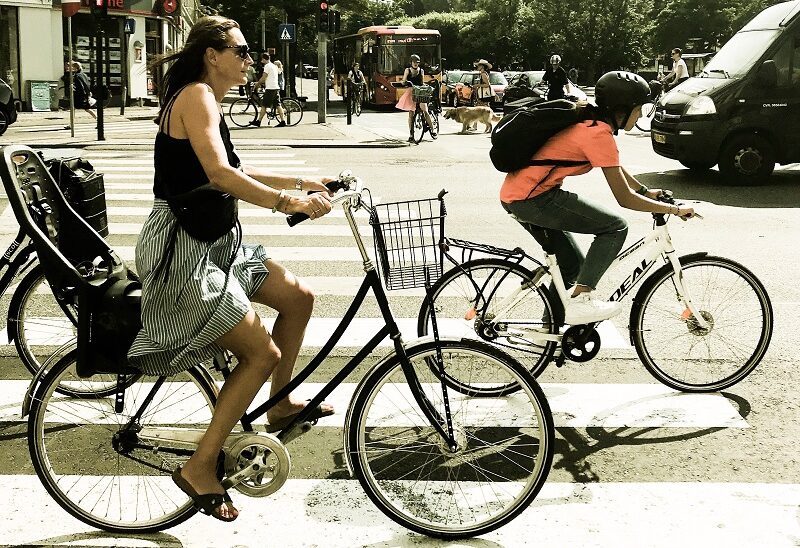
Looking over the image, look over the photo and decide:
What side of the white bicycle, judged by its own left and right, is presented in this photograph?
right

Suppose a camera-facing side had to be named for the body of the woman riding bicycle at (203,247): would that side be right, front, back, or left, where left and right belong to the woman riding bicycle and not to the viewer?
right

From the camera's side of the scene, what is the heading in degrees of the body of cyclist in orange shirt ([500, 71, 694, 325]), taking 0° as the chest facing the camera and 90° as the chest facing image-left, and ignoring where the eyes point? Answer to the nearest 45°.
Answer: approximately 270°

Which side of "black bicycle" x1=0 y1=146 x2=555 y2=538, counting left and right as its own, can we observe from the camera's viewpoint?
right

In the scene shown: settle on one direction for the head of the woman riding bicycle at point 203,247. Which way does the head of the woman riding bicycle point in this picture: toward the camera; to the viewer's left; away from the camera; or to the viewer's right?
to the viewer's right

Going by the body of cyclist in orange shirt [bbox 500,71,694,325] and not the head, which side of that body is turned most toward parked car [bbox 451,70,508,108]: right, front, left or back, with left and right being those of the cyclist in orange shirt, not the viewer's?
left

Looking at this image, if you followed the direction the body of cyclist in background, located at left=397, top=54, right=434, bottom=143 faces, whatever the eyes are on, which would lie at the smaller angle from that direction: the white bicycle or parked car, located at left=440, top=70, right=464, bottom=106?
the white bicycle

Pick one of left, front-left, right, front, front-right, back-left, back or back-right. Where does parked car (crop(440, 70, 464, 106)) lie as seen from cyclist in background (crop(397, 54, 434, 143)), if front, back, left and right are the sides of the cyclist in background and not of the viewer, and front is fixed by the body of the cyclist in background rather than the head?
back

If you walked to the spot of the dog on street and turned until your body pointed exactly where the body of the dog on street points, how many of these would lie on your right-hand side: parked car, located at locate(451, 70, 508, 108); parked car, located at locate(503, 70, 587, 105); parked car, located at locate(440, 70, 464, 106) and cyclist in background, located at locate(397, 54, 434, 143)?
3
